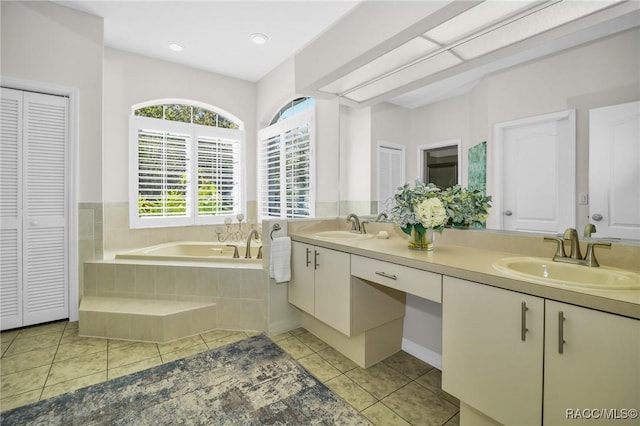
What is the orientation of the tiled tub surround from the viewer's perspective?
toward the camera

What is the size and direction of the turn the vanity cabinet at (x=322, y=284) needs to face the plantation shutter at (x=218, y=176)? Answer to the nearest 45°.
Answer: approximately 90° to its right

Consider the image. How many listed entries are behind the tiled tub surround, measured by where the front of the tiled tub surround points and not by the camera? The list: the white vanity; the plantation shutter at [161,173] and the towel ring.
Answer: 1

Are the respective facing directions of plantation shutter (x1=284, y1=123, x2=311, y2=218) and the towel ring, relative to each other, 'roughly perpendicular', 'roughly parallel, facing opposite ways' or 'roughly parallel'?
roughly parallel

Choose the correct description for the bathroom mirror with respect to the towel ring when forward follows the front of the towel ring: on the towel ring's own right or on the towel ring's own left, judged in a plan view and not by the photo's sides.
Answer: on the towel ring's own left

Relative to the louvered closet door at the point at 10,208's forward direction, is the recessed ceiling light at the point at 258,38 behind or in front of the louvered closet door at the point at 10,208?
in front

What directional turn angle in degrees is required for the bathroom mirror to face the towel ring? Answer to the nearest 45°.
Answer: approximately 45° to its right

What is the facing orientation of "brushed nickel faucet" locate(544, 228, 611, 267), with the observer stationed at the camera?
facing the viewer and to the left of the viewer

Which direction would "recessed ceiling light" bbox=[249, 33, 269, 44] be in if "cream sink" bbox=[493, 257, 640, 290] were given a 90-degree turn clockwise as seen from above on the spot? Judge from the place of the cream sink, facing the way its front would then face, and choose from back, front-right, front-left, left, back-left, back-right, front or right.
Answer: front-left

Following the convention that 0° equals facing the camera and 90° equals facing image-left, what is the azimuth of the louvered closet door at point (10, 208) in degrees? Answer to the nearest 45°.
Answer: approximately 315°

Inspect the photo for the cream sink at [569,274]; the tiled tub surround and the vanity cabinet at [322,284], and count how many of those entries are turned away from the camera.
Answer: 0

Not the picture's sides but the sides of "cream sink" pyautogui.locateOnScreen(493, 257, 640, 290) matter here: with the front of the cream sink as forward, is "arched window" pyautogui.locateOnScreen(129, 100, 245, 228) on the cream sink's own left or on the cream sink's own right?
on the cream sink's own right

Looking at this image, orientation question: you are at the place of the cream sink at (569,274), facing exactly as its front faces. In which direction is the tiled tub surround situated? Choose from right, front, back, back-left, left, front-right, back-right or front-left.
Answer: front-right

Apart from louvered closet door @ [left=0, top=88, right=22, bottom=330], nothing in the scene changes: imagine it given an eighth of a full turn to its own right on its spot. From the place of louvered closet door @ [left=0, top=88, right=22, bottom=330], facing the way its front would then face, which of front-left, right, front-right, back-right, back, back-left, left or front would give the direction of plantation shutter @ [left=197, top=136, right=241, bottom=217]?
left

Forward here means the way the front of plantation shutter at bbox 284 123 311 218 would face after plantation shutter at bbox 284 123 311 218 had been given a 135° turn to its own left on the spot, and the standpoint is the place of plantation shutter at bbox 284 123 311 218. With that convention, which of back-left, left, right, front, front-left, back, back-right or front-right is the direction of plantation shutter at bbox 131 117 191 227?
back

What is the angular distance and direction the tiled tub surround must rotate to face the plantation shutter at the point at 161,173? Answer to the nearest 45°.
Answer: approximately 180°

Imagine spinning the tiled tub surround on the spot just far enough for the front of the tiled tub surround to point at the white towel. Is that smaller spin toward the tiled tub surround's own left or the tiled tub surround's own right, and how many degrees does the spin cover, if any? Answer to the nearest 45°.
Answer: approximately 45° to the tiled tub surround's own left
